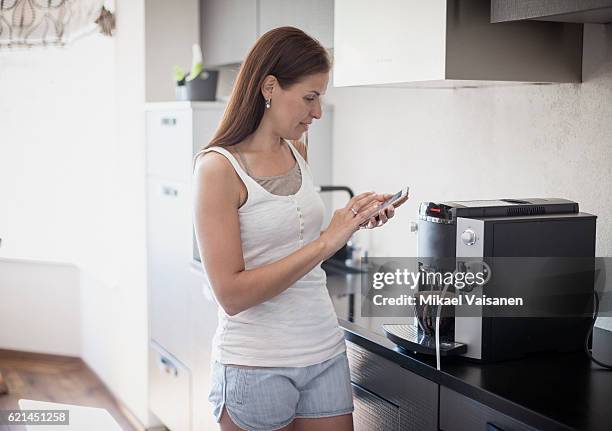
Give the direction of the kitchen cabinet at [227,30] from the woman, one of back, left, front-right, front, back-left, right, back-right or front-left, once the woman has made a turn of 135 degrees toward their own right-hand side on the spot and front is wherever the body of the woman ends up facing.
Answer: right

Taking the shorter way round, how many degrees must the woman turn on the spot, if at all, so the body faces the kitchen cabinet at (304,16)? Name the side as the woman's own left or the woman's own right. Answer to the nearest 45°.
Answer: approximately 135° to the woman's own left

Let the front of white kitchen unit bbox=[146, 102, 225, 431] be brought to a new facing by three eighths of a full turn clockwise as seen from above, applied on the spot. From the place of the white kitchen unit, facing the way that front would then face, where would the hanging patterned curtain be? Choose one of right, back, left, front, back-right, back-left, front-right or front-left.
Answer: front-left

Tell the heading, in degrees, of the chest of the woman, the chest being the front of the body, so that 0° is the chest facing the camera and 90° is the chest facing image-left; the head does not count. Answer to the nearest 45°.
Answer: approximately 315°

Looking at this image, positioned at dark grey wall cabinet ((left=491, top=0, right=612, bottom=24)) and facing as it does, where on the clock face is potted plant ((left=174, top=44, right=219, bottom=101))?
The potted plant is roughly at 3 o'clock from the dark grey wall cabinet.

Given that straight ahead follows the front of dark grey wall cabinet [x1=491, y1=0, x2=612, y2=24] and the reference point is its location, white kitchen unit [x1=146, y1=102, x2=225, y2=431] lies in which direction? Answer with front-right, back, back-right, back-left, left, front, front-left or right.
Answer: right

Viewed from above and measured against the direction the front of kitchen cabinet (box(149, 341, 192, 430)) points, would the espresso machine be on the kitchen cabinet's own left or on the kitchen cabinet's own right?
on the kitchen cabinet's own left

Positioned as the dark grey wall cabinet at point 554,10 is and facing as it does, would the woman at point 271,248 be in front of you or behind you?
in front

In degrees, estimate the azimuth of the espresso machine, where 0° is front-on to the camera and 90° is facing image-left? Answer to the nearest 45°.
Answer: approximately 45°

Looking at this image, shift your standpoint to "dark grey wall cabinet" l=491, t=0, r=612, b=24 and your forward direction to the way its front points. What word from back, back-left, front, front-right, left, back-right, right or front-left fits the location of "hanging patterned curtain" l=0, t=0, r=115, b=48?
right

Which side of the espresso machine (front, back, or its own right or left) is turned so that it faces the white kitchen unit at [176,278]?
right
